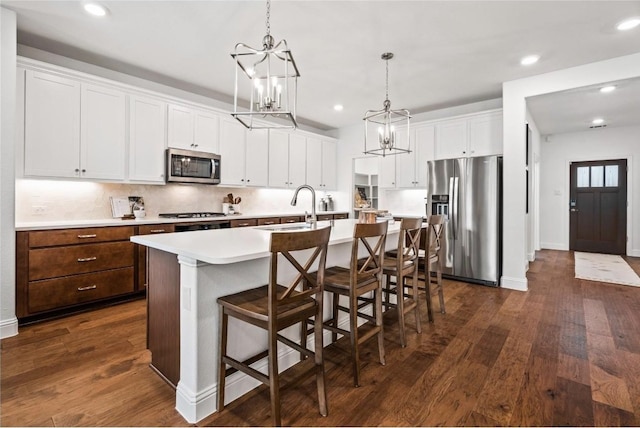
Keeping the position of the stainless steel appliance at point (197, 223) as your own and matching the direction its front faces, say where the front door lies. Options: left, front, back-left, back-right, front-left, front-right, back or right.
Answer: front-left

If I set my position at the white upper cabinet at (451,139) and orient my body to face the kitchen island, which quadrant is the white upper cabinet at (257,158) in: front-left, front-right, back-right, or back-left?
front-right

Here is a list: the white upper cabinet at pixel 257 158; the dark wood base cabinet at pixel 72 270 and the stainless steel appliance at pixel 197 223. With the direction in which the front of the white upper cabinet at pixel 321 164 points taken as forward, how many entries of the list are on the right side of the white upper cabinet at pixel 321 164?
3

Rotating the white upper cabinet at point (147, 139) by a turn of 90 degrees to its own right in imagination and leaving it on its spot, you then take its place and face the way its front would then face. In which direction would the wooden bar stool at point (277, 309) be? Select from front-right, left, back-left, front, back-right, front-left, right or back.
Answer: front-left

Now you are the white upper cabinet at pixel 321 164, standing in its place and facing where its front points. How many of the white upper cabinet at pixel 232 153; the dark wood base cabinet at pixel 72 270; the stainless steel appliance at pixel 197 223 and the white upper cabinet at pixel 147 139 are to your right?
4

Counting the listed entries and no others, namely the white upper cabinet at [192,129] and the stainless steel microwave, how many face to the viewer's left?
0

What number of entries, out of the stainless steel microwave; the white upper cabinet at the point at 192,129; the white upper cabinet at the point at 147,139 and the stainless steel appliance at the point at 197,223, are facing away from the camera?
0

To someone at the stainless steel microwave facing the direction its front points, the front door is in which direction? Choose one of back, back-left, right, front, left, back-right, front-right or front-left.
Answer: front-left

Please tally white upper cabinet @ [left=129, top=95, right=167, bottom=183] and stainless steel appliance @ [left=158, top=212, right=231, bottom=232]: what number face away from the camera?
0

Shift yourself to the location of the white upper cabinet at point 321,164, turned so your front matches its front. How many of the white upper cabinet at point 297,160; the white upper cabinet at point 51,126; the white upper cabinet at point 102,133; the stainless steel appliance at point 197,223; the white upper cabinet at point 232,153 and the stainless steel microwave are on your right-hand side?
6

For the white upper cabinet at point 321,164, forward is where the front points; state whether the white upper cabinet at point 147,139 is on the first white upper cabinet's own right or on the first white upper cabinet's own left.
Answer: on the first white upper cabinet's own right

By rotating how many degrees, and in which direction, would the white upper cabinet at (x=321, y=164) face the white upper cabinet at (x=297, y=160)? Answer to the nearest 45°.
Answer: approximately 90° to its right

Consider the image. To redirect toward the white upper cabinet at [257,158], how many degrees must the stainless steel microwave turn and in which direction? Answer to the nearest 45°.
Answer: approximately 90° to its left

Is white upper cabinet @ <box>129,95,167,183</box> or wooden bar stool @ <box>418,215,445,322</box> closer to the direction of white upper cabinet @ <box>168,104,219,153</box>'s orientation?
the wooden bar stool

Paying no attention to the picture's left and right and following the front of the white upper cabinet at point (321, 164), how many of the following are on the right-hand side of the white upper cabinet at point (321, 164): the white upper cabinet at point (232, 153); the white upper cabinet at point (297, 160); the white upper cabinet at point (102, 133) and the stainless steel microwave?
4

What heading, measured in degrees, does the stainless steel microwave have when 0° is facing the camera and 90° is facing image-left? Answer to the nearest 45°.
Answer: approximately 315°
